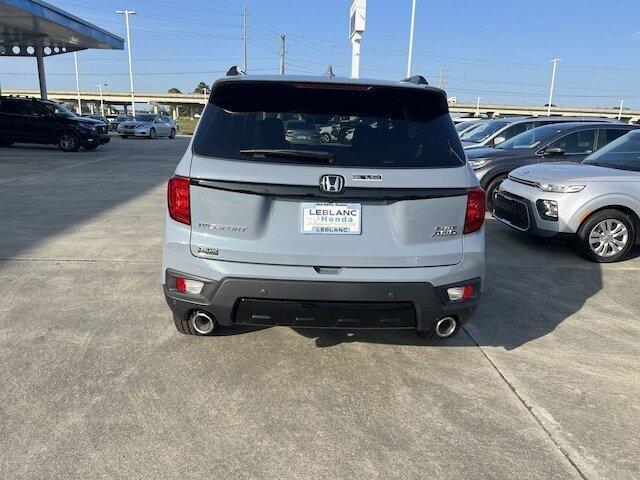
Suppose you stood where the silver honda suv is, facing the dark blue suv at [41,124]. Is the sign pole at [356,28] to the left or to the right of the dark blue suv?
right

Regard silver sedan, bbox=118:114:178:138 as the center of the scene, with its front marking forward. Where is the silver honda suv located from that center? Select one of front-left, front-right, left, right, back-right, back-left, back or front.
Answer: front-left

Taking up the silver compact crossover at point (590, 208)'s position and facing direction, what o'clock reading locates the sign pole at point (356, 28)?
The sign pole is roughly at 3 o'clock from the silver compact crossover.

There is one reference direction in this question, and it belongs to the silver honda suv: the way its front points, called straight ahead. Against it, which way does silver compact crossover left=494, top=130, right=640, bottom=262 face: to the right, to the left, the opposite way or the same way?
to the left

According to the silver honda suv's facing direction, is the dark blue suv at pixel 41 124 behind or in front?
in front

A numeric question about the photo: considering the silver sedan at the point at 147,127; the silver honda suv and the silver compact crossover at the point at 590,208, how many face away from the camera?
1

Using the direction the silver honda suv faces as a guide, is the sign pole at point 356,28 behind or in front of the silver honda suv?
in front

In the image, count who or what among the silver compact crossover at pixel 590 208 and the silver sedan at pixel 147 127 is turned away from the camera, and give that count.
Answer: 0

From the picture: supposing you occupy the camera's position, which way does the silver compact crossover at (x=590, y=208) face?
facing the viewer and to the left of the viewer

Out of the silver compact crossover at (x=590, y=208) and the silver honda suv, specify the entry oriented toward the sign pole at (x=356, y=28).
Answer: the silver honda suv

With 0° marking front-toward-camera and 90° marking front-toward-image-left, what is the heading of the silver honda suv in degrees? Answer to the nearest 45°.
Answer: approximately 180°

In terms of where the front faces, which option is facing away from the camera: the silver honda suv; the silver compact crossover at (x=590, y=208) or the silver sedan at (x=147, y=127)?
the silver honda suv

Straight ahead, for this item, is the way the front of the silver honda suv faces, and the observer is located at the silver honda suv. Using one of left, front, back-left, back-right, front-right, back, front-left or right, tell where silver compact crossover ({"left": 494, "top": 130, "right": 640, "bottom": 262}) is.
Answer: front-right

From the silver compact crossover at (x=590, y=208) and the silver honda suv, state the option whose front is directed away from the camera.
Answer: the silver honda suv
